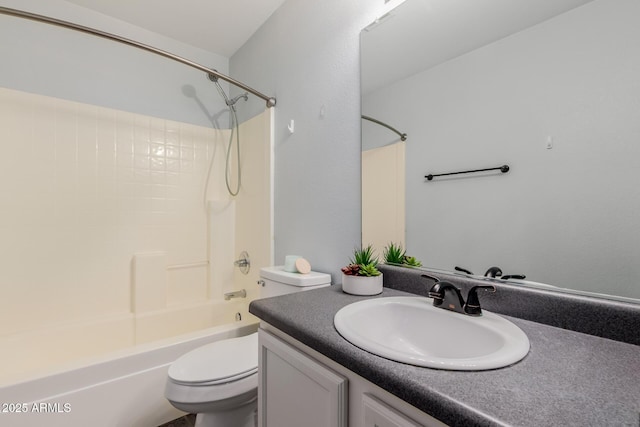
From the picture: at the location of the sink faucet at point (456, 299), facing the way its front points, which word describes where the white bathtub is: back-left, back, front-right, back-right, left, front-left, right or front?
front-right

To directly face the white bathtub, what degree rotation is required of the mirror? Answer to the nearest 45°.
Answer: approximately 45° to its right

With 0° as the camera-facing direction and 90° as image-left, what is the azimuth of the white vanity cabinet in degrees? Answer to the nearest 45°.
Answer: approximately 45°

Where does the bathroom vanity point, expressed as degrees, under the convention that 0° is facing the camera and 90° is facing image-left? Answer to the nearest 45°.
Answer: approximately 45°

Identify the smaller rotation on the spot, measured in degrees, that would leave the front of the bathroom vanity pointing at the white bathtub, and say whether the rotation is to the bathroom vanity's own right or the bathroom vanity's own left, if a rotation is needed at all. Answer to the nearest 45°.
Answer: approximately 45° to the bathroom vanity's own right
